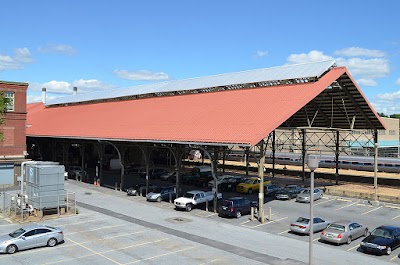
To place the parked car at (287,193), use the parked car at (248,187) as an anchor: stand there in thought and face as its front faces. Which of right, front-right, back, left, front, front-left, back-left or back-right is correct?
left

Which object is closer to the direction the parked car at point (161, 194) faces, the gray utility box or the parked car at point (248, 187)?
the gray utility box

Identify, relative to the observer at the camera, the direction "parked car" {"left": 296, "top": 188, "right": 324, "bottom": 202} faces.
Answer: facing the viewer and to the left of the viewer

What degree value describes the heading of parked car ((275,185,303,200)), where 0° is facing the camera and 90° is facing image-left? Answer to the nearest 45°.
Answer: approximately 45°

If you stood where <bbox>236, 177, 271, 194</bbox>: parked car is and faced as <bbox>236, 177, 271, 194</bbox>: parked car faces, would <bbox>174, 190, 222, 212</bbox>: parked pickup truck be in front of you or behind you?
in front

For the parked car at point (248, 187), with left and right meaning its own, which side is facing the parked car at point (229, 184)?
right

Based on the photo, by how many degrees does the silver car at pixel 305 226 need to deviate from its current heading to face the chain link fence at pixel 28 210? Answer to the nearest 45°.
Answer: approximately 135° to its left

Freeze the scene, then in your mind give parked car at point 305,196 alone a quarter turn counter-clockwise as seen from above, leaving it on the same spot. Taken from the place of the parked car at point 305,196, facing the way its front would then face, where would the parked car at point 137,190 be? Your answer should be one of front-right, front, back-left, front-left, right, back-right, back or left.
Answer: back-right

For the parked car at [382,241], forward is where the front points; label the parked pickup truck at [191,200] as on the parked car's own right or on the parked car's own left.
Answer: on the parked car's own right

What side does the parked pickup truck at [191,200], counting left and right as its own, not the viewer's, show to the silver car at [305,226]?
left

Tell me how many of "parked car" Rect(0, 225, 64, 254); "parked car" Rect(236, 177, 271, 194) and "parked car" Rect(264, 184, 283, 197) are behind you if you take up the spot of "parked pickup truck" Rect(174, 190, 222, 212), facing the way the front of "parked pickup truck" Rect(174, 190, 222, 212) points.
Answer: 2
